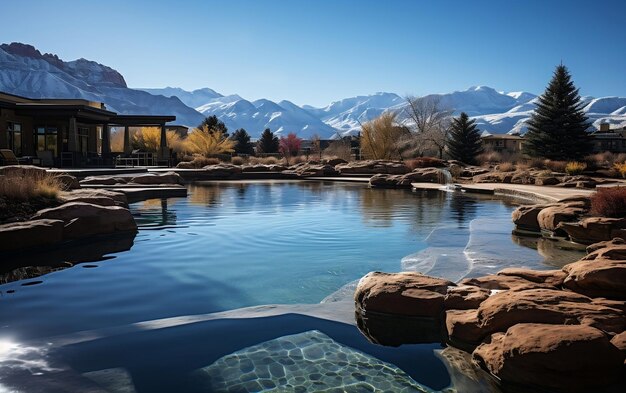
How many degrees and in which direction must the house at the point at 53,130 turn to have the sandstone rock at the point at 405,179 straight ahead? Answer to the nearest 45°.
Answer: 0° — it already faces it

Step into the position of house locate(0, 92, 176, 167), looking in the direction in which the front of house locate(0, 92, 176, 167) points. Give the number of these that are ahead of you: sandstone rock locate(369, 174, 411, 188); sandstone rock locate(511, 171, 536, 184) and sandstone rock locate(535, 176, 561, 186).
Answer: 3

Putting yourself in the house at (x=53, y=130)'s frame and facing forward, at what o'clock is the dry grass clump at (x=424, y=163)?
The dry grass clump is roughly at 11 o'clock from the house.

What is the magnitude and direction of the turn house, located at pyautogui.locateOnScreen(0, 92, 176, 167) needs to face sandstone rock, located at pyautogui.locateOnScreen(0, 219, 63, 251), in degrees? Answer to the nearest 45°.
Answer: approximately 45° to its right

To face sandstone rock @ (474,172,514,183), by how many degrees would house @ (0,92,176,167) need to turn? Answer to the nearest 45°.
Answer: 0° — it already faces it

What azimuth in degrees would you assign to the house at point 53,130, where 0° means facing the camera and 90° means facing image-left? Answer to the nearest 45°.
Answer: approximately 315°

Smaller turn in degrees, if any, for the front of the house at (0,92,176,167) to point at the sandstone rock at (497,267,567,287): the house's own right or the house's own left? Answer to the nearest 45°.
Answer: approximately 45° to the house's own right

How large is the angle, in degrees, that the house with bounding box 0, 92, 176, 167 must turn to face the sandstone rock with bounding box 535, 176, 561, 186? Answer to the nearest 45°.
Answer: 0° — it already faces it

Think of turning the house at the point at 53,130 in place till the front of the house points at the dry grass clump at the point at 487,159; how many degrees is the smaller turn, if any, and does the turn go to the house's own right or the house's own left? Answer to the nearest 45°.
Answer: approximately 45° to the house's own left

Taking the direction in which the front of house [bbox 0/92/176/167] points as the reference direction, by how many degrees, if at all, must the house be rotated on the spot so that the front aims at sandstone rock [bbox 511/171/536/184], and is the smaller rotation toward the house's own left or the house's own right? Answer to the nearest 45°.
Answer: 0° — it already faces it
